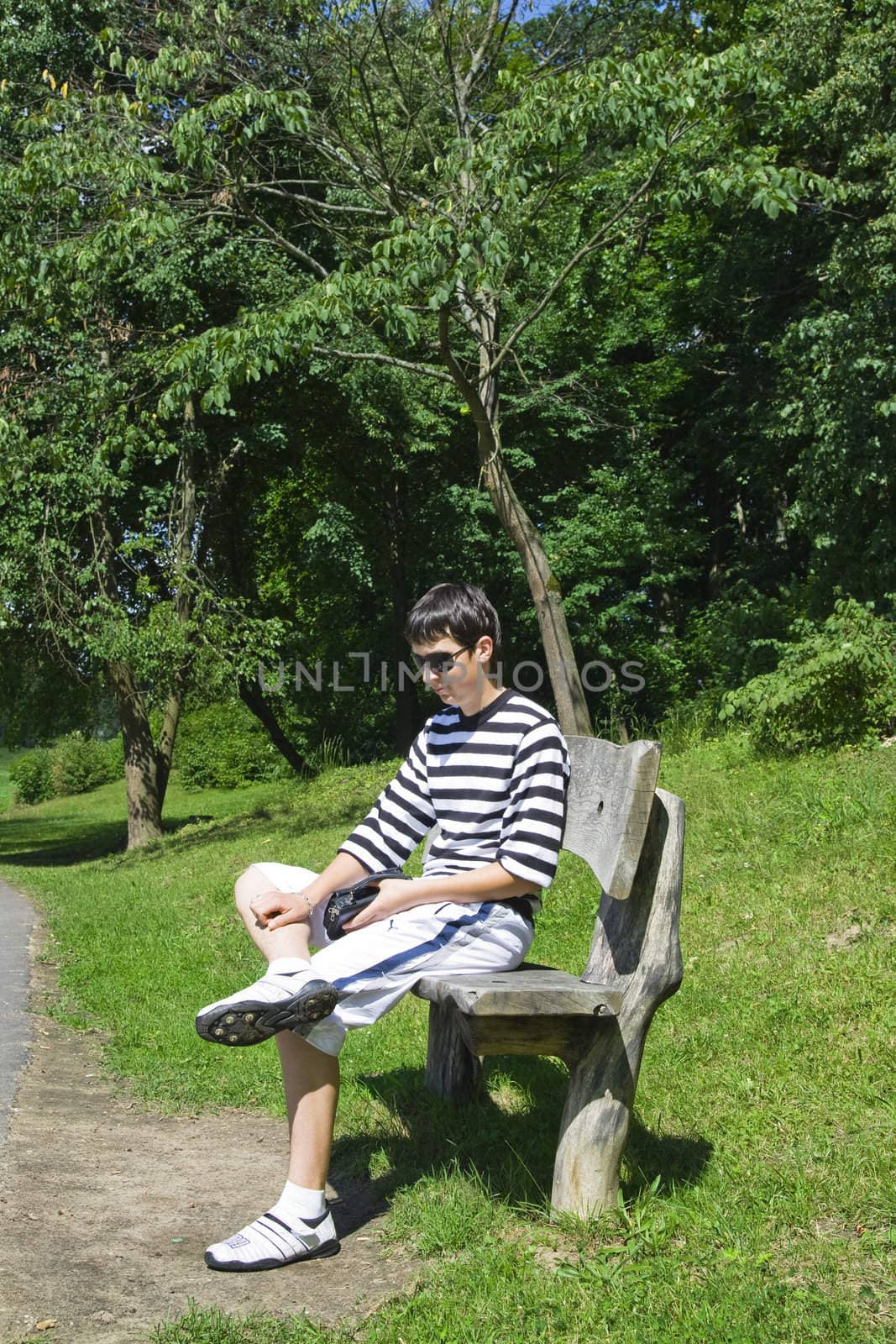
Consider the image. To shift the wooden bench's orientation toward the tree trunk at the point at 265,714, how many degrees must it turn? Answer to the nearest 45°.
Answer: approximately 90° to its right

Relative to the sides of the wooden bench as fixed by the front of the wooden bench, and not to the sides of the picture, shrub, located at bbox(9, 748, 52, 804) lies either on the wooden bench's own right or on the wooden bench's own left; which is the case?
on the wooden bench's own right

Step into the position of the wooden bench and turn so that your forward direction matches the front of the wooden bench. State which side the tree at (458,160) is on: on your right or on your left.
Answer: on your right

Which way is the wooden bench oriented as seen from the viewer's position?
to the viewer's left

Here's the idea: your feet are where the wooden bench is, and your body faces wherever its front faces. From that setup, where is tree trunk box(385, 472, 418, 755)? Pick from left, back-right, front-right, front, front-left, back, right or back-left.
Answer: right

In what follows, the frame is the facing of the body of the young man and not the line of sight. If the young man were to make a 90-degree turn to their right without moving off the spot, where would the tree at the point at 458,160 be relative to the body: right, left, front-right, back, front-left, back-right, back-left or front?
front-right
